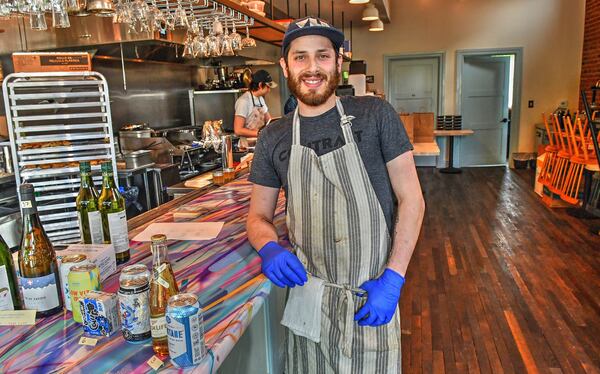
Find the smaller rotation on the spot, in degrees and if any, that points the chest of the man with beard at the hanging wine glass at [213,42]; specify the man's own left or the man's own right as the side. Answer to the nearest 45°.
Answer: approximately 135° to the man's own right

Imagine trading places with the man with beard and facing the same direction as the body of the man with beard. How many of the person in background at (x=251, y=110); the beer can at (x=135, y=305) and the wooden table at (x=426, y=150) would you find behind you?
2

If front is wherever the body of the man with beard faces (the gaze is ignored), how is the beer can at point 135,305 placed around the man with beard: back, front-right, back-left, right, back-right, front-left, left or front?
front-right

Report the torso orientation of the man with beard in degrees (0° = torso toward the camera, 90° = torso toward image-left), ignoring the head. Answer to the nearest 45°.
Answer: approximately 0°

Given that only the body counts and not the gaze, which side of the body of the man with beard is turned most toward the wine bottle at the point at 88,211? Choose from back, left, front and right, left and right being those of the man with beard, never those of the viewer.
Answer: right

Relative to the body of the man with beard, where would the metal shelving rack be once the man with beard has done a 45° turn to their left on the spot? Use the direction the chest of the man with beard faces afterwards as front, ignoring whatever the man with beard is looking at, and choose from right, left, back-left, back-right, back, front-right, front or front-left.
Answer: back

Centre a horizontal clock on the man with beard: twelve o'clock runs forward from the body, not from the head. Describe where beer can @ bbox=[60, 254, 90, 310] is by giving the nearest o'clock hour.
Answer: The beer can is roughly at 2 o'clock from the man with beard.

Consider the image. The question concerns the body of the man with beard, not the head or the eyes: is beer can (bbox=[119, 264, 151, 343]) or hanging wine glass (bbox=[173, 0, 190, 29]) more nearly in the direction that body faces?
the beer can

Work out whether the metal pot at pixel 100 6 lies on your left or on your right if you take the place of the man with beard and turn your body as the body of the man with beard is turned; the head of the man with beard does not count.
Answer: on your right

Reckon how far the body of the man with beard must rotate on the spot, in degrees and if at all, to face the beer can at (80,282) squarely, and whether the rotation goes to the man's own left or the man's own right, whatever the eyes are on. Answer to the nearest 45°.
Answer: approximately 45° to the man's own right

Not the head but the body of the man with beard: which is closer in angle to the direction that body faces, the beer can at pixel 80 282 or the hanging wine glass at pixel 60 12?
the beer can

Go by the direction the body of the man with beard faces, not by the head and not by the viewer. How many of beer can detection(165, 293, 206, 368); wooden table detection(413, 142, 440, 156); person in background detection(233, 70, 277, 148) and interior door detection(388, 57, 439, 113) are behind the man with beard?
3

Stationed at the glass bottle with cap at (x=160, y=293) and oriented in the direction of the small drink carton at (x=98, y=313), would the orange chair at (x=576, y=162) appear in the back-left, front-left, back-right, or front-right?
back-right

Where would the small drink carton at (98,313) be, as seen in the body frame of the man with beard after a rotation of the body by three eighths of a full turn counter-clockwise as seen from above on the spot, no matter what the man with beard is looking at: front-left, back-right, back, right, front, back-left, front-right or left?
back

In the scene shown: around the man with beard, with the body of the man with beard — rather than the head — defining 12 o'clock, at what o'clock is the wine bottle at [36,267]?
The wine bottle is roughly at 2 o'clock from the man with beard.
